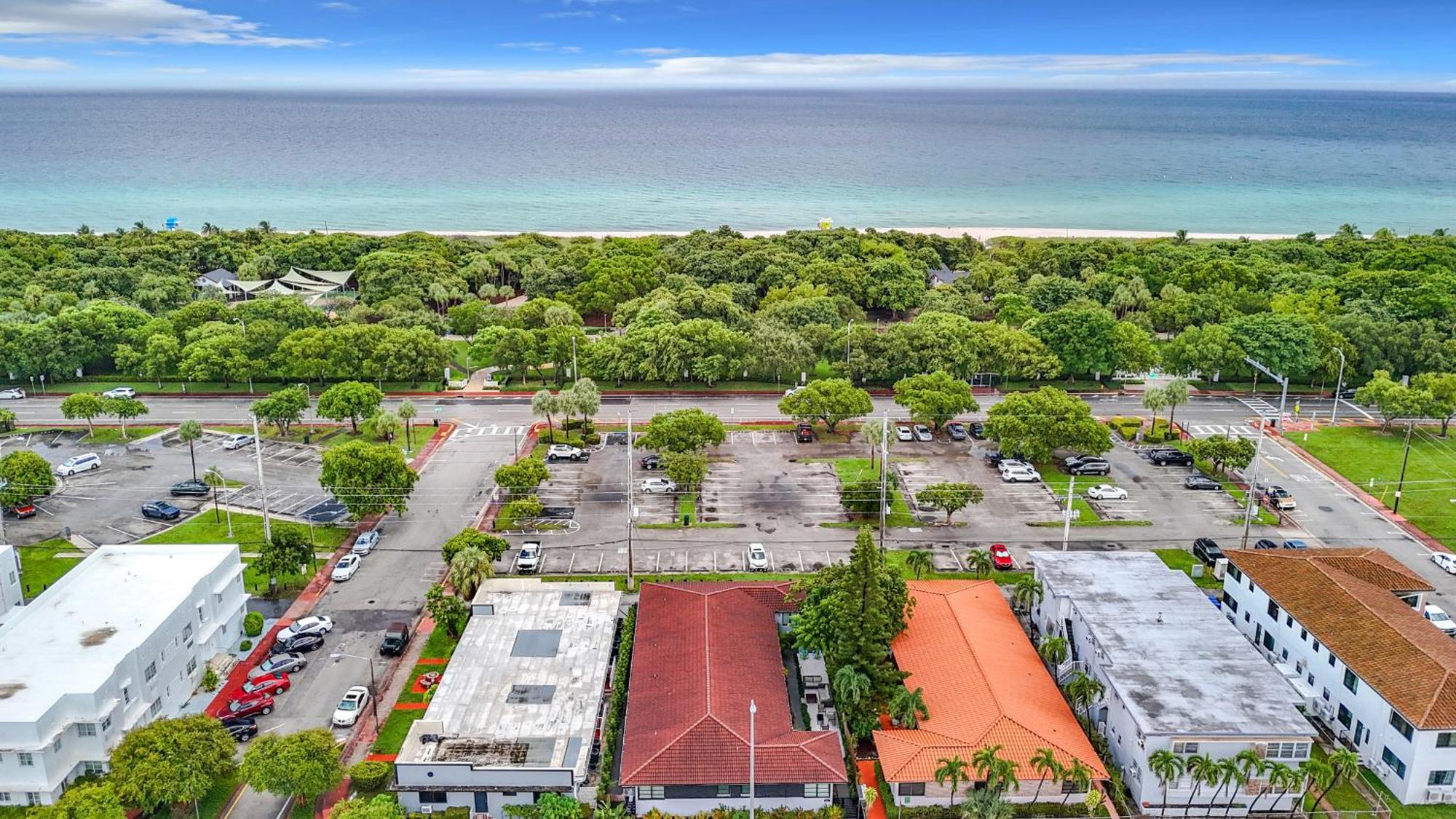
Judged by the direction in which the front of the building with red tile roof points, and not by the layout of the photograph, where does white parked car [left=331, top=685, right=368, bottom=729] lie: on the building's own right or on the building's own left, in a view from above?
on the building's own right

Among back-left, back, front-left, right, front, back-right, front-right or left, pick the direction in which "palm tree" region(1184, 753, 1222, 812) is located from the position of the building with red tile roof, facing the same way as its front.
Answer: left

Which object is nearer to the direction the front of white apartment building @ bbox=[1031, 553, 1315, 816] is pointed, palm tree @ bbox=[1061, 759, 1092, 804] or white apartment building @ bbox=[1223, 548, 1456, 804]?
the palm tree

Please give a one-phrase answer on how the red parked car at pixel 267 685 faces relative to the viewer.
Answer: facing the viewer and to the left of the viewer

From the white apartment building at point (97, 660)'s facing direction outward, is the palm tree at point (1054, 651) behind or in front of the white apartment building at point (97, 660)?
in front

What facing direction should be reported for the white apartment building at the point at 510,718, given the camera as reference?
facing the viewer

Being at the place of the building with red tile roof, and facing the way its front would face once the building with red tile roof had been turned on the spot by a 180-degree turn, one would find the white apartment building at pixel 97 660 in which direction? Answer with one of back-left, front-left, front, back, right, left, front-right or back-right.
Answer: left

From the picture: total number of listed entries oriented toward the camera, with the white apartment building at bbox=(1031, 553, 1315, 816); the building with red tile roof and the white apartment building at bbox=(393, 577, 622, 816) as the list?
3

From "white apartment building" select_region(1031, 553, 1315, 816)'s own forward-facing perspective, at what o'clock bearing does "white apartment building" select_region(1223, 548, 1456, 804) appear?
"white apartment building" select_region(1223, 548, 1456, 804) is roughly at 8 o'clock from "white apartment building" select_region(1031, 553, 1315, 816).

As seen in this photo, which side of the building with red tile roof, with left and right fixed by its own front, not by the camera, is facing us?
front

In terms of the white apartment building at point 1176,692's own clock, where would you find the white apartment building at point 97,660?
the white apartment building at point 97,660 is roughly at 2 o'clock from the white apartment building at point 1176,692.

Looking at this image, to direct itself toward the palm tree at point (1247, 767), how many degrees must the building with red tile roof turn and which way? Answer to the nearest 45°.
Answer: approximately 90° to its left

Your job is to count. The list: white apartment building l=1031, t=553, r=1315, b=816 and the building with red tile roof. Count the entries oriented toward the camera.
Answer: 2

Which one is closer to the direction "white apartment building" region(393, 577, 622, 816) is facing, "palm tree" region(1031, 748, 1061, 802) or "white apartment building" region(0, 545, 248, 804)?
the palm tree

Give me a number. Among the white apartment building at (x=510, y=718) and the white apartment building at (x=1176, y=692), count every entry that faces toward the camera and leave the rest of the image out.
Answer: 2

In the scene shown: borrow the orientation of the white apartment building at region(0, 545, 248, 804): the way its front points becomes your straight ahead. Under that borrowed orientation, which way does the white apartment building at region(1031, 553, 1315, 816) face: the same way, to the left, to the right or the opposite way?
to the right
